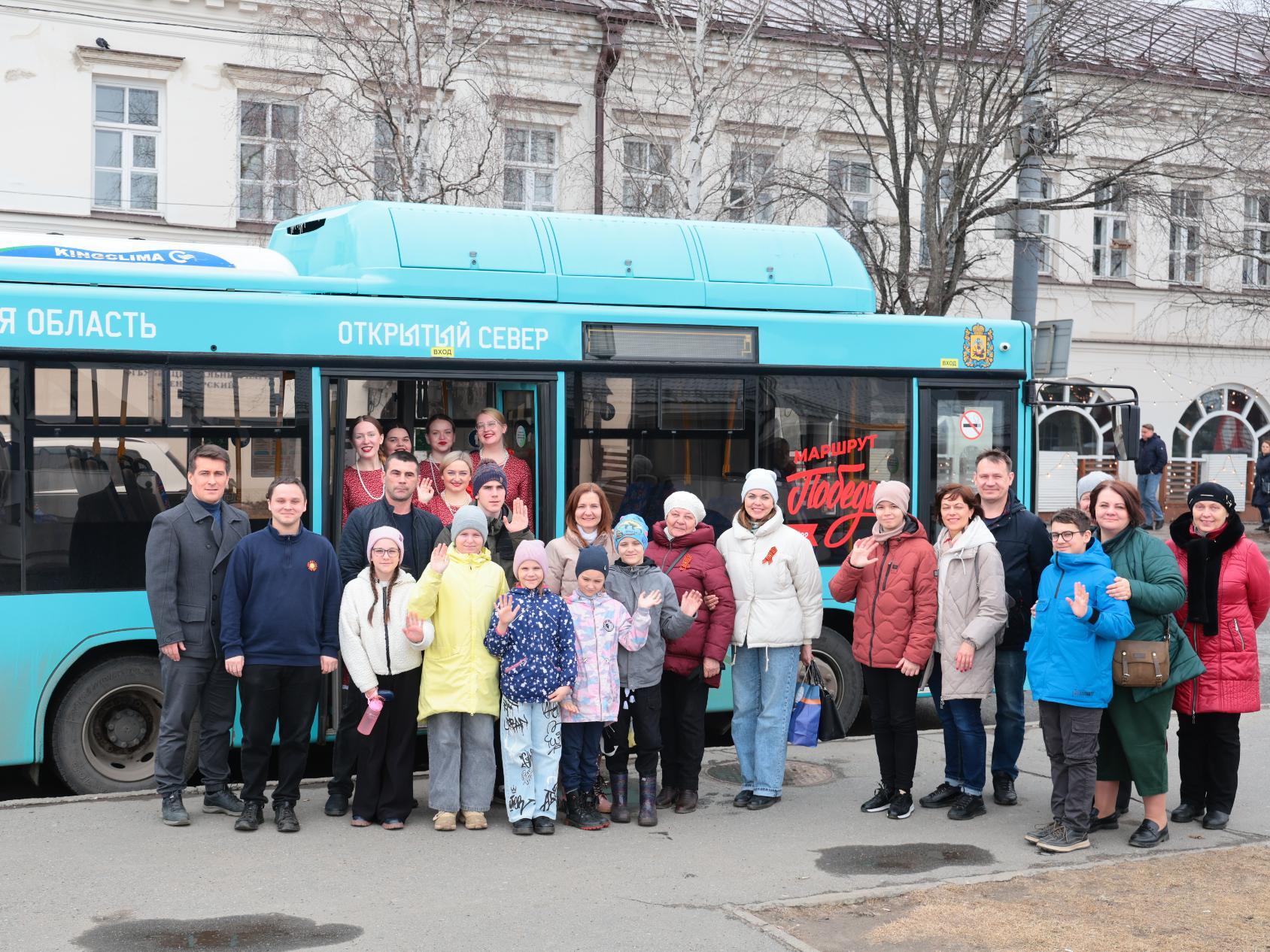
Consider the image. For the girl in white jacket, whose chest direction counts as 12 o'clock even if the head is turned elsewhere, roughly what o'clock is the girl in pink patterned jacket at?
The girl in pink patterned jacket is roughly at 9 o'clock from the girl in white jacket.

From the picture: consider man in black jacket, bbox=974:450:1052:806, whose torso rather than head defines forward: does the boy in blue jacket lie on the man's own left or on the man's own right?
on the man's own left

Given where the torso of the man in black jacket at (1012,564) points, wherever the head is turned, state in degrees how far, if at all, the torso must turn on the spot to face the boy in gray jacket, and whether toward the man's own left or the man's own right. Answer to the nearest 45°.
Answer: approximately 45° to the man's own right

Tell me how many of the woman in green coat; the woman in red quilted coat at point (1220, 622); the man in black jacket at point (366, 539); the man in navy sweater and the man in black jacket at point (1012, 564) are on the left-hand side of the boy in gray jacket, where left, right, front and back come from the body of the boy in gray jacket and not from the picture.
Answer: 3

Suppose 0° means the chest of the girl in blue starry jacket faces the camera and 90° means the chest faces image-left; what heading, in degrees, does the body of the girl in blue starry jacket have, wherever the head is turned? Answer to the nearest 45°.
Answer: approximately 0°

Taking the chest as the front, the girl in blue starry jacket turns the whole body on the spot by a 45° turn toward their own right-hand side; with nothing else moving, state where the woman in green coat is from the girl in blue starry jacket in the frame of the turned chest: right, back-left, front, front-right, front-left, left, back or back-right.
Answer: back-left
